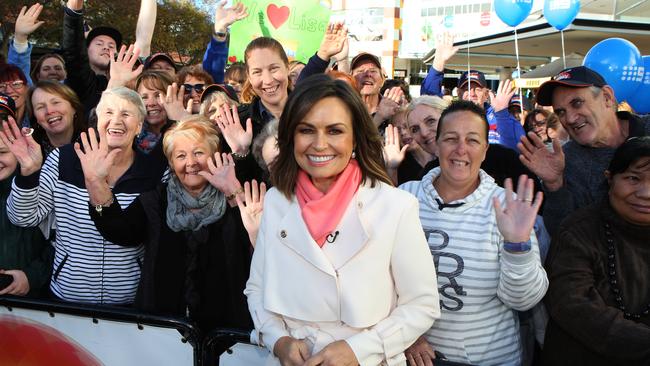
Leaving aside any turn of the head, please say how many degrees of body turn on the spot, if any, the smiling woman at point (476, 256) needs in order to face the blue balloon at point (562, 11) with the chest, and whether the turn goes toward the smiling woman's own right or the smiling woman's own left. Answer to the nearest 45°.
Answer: approximately 180°

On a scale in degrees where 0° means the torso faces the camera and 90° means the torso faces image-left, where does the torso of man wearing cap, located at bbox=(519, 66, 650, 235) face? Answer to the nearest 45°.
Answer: approximately 45°

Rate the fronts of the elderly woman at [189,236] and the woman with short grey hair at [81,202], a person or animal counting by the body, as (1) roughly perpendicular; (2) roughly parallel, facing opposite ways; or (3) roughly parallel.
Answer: roughly parallel

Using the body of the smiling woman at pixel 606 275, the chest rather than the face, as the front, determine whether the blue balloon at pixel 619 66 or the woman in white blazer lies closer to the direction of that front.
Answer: the woman in white blazer

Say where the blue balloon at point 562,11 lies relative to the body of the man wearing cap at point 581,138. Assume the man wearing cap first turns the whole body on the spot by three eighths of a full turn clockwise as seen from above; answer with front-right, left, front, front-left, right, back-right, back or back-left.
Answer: front

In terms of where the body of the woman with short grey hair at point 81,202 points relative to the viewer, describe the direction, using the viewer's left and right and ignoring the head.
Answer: facing the viewer

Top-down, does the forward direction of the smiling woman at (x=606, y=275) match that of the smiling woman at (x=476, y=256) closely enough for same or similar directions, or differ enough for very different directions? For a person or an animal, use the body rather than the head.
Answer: same or similar directions

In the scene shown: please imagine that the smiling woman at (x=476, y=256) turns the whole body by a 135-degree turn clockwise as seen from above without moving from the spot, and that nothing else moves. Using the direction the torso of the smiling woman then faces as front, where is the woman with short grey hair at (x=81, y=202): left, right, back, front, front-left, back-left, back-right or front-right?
front-left

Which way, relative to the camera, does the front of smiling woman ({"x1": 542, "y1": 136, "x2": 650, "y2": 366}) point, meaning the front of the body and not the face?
toward the camera

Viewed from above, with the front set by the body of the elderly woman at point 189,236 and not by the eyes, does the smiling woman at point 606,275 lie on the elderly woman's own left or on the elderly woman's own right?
on the elderly woman's own left

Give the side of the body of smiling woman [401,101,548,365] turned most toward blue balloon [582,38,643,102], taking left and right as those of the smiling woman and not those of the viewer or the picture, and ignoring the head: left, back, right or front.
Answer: back

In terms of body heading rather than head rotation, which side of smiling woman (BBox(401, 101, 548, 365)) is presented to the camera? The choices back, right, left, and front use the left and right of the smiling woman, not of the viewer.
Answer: front

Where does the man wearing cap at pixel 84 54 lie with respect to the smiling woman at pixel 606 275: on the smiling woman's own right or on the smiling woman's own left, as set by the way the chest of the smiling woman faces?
on the smiling woman's own right

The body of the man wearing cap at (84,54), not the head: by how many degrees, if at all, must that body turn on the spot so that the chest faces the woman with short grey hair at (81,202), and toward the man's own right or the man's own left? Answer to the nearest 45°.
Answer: approximately 45° to the man's own right

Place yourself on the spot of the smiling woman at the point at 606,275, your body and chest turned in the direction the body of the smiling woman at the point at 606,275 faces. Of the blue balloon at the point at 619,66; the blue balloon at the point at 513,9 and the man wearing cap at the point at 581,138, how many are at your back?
3
